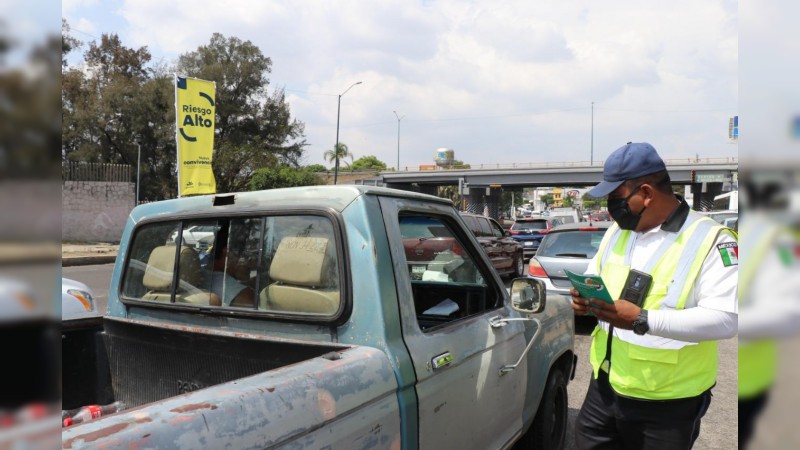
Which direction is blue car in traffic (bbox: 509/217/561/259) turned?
away from the camera

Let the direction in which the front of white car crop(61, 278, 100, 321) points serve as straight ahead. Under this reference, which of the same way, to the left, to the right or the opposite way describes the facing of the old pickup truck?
the same way

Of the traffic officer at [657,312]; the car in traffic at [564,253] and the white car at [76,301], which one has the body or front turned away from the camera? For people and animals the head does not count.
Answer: the car in traffic

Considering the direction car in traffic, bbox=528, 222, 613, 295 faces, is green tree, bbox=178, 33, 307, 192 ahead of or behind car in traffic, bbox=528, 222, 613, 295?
ahead

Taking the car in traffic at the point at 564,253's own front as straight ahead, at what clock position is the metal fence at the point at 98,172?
The metal fence is roughly at 10 o'clock from the car in traffic.

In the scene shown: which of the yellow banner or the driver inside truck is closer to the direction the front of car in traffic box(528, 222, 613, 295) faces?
the yellow banner

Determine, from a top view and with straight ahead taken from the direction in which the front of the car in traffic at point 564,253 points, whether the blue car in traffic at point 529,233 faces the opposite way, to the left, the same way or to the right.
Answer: the same way

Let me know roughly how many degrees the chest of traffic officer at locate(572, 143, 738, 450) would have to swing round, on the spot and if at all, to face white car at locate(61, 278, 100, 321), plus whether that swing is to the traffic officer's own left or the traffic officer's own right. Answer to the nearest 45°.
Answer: approximately 45° to the traffic officer's own right

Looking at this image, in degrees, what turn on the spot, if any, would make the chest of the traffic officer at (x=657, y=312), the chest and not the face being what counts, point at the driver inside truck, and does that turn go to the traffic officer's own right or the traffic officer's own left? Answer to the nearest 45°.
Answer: approximately 45° to the traffic officer's own right

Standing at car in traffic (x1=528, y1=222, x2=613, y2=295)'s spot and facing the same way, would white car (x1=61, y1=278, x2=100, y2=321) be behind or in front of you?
behind

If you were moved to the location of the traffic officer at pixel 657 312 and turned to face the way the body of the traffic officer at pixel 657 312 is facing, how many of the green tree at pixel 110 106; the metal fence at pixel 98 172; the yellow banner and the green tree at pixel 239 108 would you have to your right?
4

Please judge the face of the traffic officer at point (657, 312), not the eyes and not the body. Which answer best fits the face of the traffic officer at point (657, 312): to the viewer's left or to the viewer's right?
to the viewer's left

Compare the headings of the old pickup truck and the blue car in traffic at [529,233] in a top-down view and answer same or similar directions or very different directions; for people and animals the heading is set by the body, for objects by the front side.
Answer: same or similar directions

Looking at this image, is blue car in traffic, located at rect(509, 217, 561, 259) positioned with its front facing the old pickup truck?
no

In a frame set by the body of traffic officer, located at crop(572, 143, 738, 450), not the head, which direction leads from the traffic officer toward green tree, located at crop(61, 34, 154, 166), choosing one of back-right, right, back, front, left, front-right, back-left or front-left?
right

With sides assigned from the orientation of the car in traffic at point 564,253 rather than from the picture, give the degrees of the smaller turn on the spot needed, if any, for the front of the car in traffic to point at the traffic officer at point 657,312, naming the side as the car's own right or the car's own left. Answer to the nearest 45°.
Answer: approximately 180°

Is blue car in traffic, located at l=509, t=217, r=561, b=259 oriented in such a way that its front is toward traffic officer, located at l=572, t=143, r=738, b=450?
no
